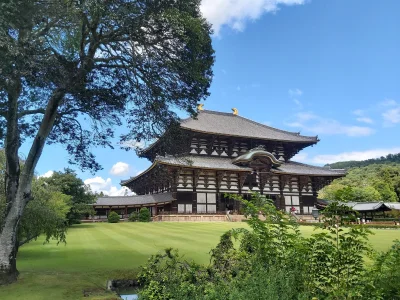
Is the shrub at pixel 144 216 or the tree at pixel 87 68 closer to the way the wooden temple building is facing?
the tree

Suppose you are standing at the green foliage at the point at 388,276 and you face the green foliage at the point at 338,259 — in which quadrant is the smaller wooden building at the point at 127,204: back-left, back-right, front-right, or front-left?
front-right

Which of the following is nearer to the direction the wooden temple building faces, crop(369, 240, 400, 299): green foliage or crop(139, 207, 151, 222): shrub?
the green foliage

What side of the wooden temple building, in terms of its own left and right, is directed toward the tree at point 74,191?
right

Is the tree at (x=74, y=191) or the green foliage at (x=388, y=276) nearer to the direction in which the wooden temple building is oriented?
the green foliage

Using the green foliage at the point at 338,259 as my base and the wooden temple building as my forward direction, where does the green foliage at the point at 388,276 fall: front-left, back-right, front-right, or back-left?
back-right

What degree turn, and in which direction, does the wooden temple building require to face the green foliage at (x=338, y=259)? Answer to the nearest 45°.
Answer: approximately 45° to its right

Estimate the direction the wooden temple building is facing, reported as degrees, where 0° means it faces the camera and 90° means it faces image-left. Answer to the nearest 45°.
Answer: approximately 315°

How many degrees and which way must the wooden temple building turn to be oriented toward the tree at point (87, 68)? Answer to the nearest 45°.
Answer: approximately 45° to its right

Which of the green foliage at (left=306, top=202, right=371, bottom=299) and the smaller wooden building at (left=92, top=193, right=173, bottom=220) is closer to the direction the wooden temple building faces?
the green foliage

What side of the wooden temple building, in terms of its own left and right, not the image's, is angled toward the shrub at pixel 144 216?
right
